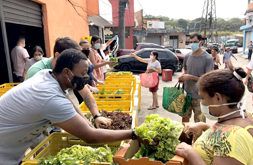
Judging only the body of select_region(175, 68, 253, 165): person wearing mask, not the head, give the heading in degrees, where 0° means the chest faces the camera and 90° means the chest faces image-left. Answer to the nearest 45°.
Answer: approximately 90°

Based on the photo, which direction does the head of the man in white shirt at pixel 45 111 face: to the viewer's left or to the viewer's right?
to the viewer's right

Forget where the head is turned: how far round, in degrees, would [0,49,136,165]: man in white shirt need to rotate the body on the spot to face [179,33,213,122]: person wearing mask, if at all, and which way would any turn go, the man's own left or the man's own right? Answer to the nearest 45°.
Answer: approximately 45° to the man's own left

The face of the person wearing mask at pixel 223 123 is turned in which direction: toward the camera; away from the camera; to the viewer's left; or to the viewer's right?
to the viewer's left

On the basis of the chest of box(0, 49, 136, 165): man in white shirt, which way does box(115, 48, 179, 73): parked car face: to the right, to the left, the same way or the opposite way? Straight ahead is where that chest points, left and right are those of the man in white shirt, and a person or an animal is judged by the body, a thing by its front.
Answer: the opposite way

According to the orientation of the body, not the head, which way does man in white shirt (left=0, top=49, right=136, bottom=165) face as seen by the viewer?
to the viewer's right

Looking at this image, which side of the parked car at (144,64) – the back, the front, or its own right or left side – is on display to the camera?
left

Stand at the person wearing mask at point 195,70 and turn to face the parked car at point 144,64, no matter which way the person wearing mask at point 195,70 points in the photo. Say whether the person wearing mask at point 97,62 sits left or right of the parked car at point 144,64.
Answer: left
